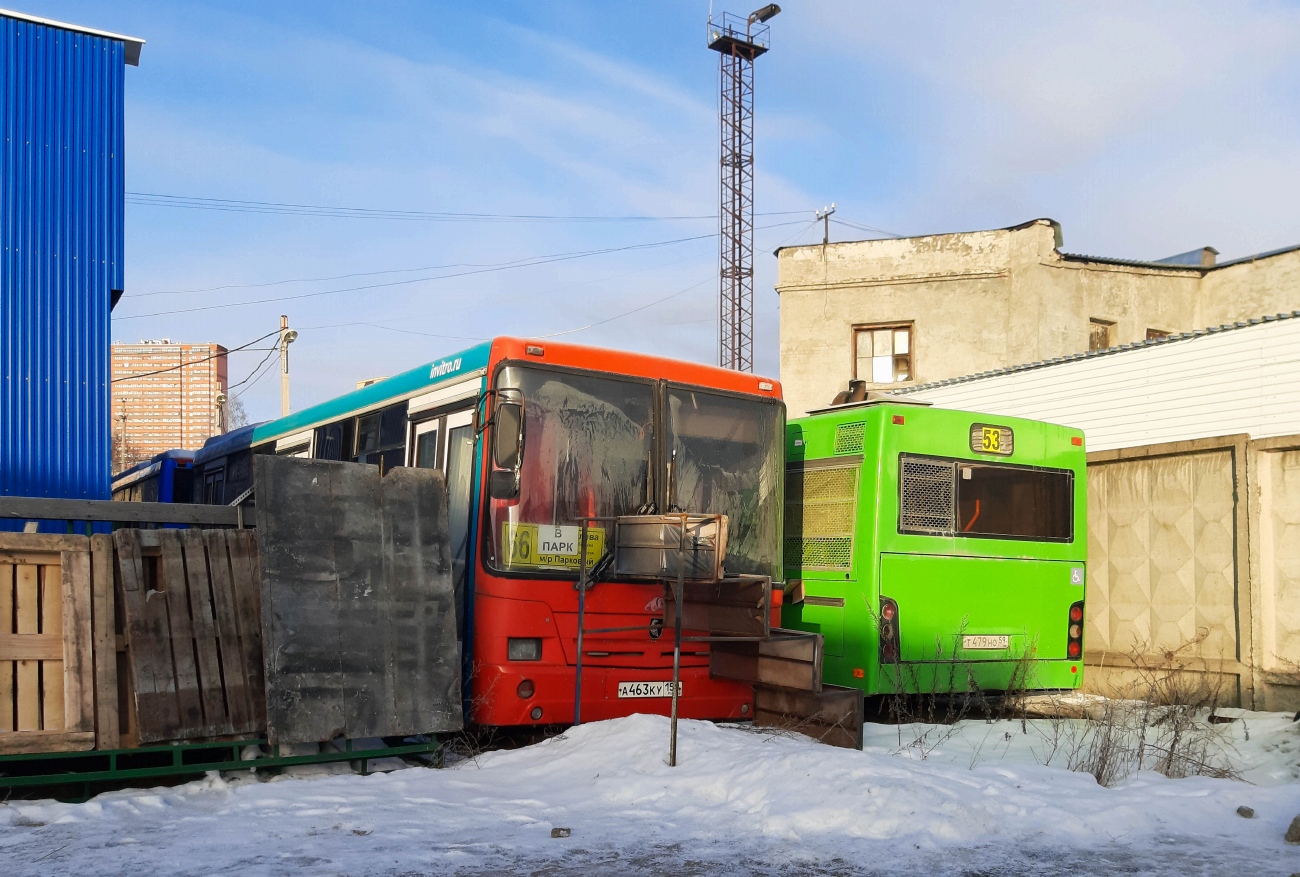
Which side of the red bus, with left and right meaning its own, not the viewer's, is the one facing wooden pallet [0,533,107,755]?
right

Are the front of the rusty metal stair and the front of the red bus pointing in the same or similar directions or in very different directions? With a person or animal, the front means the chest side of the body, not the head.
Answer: same or similar directions

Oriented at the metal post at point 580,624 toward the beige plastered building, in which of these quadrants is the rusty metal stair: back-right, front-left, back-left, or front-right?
front-right

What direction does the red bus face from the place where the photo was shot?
facing the viewer and to the right of the viewer

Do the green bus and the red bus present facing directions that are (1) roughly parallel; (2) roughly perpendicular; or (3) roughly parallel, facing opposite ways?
roughly parallel, facing opposite ways

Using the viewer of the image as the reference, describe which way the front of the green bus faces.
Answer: facing away from the viewer and to the left of the viewer

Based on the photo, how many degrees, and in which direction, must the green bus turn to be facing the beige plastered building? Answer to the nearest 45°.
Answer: approximately 45° to its right

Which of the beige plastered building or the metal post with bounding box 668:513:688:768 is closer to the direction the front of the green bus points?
the beige plastered building

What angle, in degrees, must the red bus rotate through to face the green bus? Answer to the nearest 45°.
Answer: approximately 90° to its left

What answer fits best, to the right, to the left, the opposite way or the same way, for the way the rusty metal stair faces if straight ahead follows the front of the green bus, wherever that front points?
the opposite way
